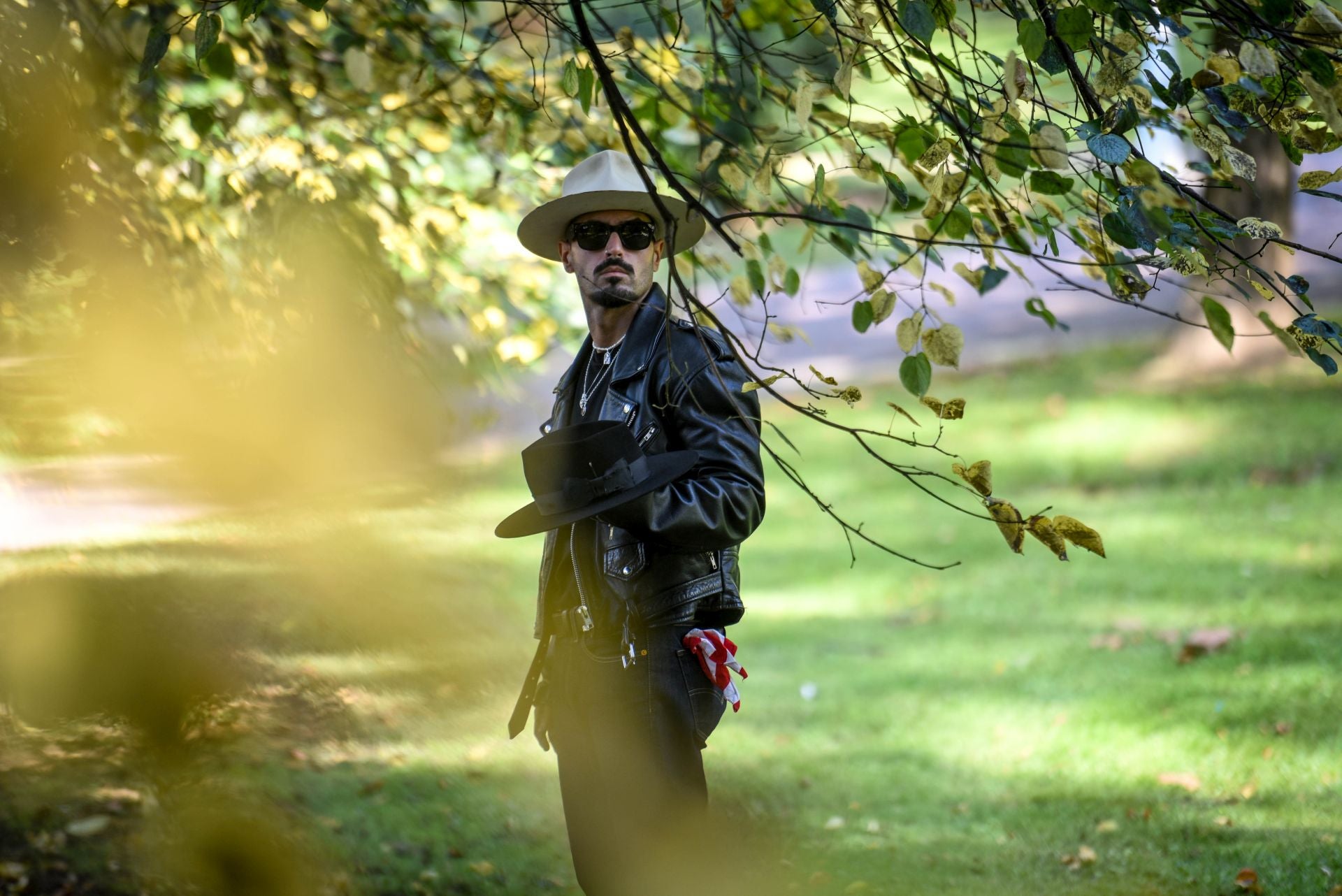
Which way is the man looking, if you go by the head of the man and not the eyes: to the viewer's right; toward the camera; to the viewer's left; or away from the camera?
toward the camera

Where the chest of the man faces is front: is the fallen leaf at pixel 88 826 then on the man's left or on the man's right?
on the man's right

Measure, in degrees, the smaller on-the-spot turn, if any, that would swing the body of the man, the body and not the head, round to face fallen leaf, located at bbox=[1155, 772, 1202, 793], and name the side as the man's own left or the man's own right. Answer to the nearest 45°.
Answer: approximately 180°

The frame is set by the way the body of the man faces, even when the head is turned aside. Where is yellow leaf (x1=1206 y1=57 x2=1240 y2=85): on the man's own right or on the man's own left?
on the man's own left

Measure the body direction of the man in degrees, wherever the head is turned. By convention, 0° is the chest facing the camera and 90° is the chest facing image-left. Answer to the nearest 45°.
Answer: approximately 45°

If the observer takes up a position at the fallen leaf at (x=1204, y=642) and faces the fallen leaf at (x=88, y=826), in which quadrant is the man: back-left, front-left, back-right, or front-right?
front-left
